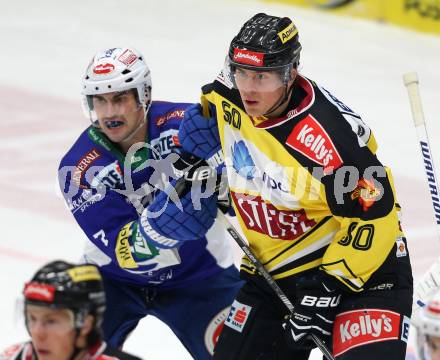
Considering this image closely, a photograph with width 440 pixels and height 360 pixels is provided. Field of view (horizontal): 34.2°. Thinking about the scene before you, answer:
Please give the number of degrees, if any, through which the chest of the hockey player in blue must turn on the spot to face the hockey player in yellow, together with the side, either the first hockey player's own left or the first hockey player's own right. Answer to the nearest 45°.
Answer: approximately 45° to the first hockey player's own left

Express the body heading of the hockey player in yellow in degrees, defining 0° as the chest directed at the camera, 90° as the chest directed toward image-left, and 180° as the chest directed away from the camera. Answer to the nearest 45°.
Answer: approximately 45°

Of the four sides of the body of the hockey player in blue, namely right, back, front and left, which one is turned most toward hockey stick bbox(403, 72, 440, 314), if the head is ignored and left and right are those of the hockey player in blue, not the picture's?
left

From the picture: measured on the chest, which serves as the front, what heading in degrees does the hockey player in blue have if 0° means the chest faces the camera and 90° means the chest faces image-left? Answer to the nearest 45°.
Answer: approximately 0°
